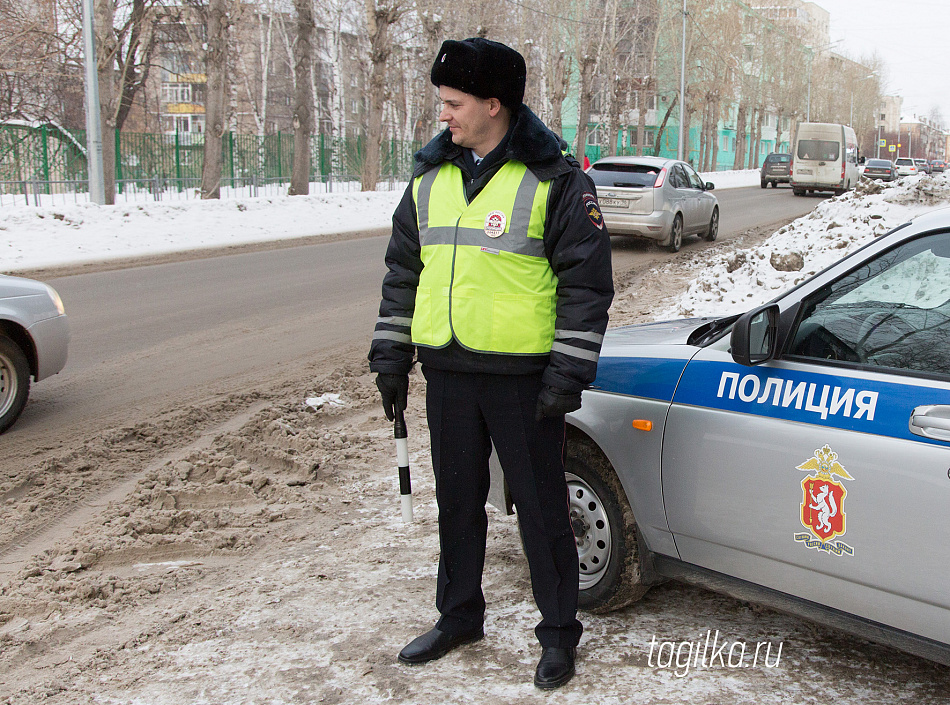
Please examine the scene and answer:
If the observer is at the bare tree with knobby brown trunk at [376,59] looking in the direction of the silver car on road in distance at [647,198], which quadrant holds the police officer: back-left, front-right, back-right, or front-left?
front-right

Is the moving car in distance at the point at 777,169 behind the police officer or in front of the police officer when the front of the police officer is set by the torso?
behind

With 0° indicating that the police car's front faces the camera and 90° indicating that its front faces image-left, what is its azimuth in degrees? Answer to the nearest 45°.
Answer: approximately 135°

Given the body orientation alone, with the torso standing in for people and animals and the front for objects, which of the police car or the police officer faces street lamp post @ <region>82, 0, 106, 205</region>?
the police car

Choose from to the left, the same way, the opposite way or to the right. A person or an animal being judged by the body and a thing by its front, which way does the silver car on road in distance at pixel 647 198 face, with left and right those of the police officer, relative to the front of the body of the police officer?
the opposite way

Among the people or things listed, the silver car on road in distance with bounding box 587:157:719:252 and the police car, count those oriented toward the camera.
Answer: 0

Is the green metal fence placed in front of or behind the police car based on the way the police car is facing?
in front

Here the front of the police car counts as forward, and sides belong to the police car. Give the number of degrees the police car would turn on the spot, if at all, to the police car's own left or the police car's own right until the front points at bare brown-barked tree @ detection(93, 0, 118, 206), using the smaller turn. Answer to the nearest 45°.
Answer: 0° — it already faces it

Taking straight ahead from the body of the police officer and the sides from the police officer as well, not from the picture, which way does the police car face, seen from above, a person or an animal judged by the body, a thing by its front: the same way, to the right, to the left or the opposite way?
to the right

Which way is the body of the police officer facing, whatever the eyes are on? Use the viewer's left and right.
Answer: facing the viewer and to the left of the viewer

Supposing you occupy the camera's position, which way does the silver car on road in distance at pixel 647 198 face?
facing away from the viewer and to the right of the viewer

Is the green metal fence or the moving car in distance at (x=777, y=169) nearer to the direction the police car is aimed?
the green metal fence

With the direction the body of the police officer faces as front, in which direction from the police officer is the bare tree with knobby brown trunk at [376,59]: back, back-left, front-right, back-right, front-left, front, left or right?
back-right

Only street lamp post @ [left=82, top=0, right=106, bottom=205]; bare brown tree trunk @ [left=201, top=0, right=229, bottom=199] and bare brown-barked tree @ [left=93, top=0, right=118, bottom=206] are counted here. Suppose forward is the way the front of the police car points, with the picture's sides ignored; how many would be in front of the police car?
3

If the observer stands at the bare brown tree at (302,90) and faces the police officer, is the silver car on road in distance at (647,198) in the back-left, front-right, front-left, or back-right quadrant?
front-left

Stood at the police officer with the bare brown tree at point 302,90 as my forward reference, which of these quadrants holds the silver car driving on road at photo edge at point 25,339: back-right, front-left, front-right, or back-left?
front-left

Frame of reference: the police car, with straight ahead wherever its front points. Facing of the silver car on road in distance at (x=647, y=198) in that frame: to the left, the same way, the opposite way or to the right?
to the right

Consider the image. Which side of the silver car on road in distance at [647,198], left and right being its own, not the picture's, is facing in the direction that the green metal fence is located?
left

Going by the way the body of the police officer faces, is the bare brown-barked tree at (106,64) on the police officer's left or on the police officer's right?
on the police officer's right

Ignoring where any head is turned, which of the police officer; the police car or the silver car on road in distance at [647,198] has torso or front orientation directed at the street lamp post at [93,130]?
the police car
